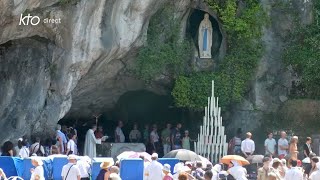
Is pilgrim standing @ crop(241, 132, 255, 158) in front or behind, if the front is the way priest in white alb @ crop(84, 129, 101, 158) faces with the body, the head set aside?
in front

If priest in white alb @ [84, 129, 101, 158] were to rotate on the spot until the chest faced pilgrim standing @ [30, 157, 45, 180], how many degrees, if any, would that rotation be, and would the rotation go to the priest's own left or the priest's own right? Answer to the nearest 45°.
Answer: approximately 90° to the priest's own right

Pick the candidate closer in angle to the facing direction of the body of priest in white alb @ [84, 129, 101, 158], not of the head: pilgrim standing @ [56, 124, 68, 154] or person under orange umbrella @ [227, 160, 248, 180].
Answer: the person under orange umbrella

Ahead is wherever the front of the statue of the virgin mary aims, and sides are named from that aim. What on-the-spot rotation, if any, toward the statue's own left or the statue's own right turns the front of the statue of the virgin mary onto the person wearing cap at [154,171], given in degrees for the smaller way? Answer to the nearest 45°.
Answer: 0° — it already faces them

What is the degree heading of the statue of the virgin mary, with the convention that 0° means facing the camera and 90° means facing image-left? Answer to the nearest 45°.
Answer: approximately 0°

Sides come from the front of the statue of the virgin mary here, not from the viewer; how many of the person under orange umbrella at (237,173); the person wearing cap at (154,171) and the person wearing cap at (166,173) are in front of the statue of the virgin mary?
3
